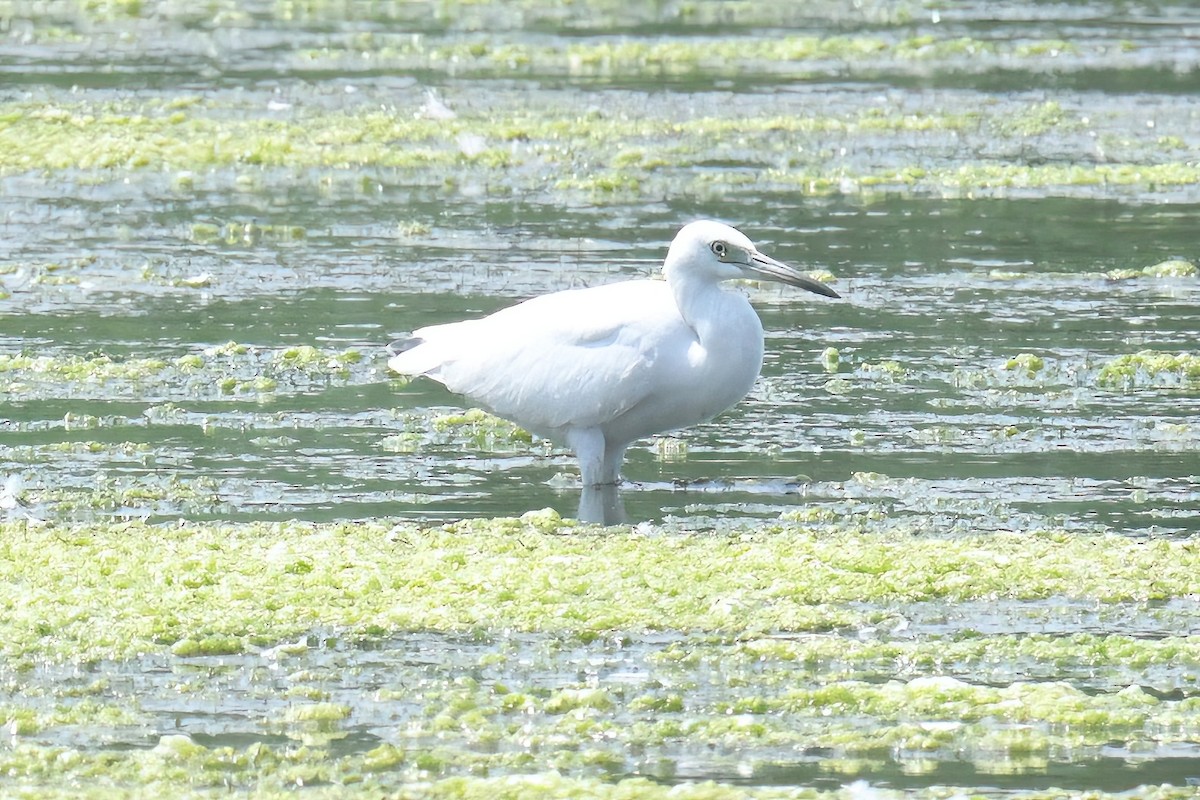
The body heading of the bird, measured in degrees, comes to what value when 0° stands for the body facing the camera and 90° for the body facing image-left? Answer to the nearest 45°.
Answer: approximately 270°
